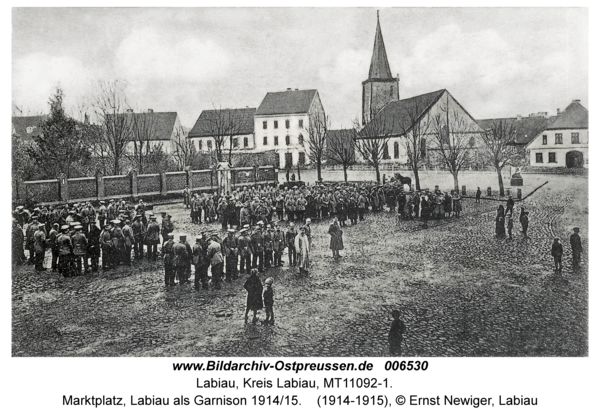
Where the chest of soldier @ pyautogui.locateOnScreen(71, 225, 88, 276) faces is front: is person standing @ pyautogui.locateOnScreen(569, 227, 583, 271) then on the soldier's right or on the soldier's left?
on the soldier's right

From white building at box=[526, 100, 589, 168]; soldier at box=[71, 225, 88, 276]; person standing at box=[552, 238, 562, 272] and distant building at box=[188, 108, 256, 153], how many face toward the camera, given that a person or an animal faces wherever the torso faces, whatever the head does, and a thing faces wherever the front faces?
2

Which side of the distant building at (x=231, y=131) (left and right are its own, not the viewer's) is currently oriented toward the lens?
front

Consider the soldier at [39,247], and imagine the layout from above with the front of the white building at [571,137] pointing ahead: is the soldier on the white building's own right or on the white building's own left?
on the white building's own right

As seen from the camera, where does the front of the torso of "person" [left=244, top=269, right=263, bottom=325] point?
away from the camera

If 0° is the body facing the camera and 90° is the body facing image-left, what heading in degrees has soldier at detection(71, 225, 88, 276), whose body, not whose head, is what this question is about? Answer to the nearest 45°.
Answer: approximately 180°

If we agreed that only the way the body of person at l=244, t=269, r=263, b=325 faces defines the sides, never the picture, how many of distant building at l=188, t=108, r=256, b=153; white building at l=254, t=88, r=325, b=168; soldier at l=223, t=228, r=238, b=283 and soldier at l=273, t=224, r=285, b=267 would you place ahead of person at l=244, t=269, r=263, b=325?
4

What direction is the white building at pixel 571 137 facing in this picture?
toward the camera
